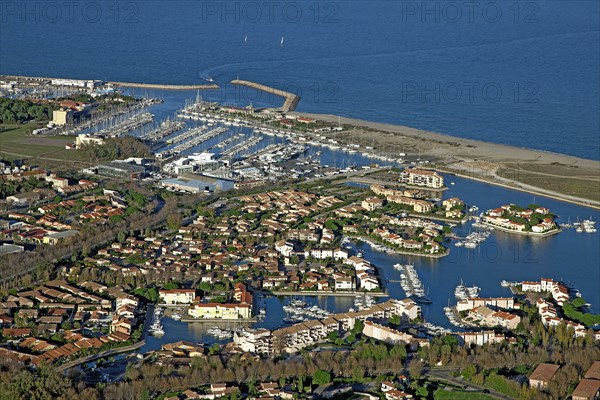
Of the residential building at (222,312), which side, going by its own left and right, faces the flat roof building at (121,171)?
back

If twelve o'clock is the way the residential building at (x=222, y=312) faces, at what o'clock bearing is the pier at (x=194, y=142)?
The pier is roughly at 6 o'clock from the residential building.

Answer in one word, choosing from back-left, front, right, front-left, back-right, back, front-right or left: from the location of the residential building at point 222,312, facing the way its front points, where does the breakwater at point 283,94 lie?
back

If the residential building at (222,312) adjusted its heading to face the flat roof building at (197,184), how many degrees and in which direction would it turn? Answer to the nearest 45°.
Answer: approximately 180°

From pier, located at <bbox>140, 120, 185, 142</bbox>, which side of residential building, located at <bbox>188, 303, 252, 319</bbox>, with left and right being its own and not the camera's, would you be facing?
back

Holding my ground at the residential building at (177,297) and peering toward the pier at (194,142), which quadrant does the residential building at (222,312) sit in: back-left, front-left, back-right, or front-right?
back-right

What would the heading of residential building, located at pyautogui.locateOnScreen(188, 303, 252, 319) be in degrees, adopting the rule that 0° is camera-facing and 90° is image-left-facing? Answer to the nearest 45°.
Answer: approximately 0°

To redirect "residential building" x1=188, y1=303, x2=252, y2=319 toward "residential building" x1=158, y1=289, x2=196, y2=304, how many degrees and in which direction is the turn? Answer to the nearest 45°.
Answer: approximately 135° to its right

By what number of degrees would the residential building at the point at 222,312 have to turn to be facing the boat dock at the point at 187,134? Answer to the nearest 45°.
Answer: approximately 180°

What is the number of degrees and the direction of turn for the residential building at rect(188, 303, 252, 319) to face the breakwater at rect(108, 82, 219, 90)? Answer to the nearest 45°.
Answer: approximately 180°

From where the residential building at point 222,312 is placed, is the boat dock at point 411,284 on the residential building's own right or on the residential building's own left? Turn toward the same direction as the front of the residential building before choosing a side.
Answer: on the residential building's own left
